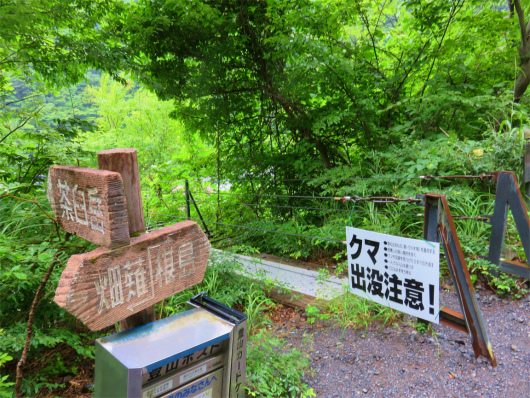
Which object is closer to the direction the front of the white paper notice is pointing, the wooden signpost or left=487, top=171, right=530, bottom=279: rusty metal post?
the wooden signpost

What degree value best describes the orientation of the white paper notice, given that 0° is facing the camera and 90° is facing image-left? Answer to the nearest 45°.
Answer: approximately 45°

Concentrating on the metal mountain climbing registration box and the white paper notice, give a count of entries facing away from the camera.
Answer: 0

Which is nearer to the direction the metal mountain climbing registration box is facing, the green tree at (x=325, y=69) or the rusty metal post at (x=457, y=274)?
the rusty metal post

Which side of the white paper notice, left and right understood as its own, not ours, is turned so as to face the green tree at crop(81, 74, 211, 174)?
right

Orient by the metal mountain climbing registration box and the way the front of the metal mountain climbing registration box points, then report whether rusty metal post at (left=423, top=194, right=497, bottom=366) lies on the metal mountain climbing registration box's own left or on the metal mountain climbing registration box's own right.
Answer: on the metal mountain climbing registration box's own left

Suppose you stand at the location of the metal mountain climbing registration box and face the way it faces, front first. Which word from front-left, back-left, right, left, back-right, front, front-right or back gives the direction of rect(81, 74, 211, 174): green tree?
back-left

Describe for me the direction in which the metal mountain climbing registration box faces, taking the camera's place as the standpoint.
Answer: facing the viewer and to the right of the viewer

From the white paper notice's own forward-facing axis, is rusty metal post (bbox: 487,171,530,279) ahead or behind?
behind
